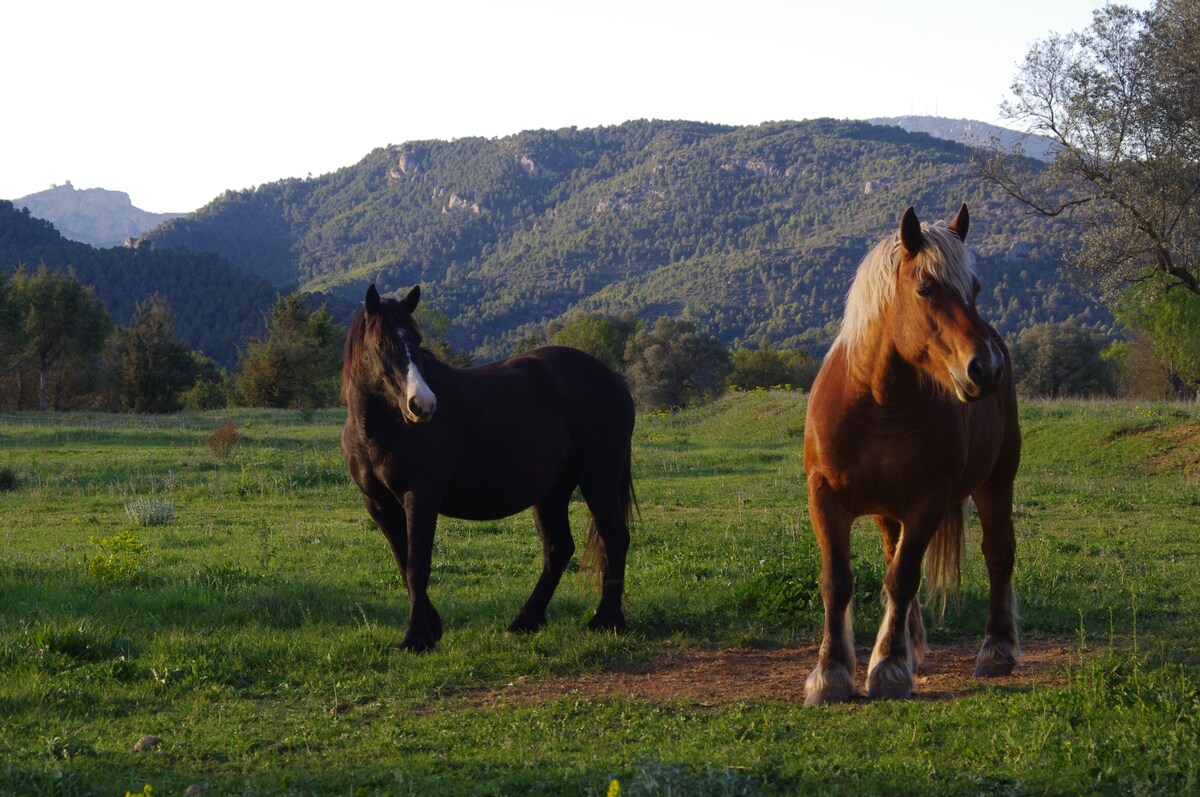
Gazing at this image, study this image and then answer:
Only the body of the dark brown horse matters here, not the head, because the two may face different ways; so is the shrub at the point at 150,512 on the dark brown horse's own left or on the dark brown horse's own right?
on the dark brown horse's own right

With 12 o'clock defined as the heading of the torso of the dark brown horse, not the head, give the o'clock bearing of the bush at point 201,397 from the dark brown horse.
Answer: The bush is roughly at 4 o'clock from the dark brown horse.

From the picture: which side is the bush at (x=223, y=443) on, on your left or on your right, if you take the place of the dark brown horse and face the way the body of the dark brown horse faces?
on your right

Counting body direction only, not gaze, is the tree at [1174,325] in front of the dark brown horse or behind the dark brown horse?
behind

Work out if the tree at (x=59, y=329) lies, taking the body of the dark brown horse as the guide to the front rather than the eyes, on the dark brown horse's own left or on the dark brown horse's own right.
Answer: on the dark brown horse's own right

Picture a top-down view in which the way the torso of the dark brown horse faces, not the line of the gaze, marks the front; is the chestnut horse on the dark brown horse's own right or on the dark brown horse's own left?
on the dark brown horse's own left

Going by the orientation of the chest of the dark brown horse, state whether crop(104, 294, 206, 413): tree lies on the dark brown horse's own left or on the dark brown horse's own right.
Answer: on the dark brown horse's own right

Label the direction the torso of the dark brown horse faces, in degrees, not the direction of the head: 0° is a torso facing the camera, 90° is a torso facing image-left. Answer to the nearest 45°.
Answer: approximately 45°
